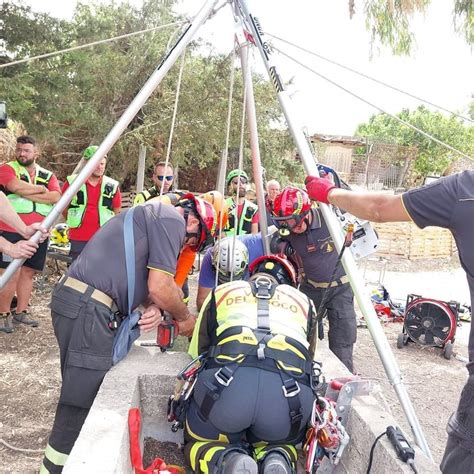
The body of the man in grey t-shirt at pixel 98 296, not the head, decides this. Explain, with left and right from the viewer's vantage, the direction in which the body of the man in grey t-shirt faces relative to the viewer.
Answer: facing to the right of the viewer

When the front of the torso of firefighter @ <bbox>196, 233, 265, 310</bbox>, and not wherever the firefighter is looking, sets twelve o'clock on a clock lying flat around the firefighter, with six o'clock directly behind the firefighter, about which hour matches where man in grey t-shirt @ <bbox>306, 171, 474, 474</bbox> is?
The man in grey t-shirt is roughly at 11 o'clock from the firefighter.

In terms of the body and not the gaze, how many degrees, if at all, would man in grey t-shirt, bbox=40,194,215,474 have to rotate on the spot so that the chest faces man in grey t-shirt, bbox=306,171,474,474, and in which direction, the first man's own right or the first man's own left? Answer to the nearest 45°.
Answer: approximately 45° to the first man's own right

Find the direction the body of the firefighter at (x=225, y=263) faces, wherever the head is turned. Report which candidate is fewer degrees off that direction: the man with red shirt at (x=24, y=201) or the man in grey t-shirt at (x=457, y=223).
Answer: the man in grey t-shirt

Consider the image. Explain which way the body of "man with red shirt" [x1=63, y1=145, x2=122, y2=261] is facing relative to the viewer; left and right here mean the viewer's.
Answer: facing the viewer

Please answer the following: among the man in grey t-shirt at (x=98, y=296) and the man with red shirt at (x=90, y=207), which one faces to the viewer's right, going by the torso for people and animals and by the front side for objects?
the man in grey t-shirt

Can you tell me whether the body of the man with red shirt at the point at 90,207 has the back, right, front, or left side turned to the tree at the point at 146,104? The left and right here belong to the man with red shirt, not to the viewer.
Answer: back

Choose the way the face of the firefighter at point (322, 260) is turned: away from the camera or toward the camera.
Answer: toward the camera

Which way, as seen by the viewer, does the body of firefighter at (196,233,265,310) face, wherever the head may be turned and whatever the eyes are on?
toward the camera

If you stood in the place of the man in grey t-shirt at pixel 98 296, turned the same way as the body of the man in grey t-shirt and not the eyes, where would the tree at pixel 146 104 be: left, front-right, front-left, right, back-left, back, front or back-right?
left

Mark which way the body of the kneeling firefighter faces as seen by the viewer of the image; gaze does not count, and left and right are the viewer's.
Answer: facing away from the viewer

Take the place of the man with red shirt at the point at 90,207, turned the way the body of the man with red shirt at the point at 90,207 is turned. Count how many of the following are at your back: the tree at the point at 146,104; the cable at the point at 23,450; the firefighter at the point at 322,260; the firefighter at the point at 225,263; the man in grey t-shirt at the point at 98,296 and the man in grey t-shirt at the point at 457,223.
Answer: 1

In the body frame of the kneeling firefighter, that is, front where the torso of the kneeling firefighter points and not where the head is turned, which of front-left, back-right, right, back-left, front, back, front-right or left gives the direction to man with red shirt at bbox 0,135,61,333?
front-left

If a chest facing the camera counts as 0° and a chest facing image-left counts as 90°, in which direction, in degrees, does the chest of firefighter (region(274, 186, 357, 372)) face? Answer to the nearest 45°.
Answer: approximately 45°

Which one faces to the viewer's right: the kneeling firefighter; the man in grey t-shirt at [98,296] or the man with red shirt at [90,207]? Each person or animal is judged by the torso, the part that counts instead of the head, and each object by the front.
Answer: the man in grey t-shirt

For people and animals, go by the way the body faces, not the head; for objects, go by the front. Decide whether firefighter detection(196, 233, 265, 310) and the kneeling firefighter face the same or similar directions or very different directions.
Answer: very different directions

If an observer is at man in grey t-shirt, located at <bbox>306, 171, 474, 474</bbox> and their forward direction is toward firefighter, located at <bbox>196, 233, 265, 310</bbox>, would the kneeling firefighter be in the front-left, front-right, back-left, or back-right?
front-left
